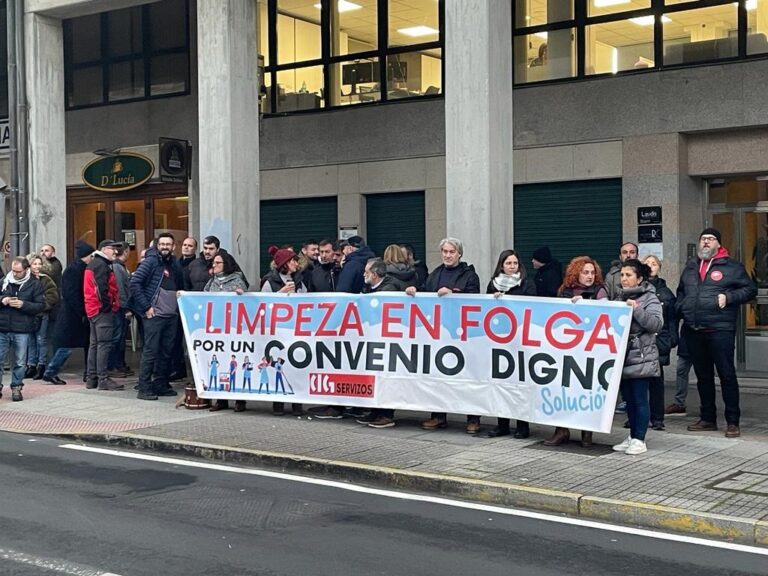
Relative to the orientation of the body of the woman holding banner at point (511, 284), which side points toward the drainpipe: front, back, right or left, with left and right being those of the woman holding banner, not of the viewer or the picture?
right

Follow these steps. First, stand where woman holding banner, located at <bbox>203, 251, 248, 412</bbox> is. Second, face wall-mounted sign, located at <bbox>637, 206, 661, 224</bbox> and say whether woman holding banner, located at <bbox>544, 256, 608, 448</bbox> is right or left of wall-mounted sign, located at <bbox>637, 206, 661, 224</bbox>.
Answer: right

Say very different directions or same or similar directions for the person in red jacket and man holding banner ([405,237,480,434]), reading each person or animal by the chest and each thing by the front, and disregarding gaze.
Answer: very different directions

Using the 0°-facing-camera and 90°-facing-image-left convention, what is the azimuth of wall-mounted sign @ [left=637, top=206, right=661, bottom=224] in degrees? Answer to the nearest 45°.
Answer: approximately 0°

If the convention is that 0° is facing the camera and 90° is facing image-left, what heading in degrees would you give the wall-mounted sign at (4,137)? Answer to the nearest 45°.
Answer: approximately 45°

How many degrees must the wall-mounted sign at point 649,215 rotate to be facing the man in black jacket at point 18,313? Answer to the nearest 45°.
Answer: approximately 45° to its right

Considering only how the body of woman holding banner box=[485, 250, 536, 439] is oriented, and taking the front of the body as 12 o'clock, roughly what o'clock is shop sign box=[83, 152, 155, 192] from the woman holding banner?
The shop sign is roughly at 3 o'clock from the woman holding banner.

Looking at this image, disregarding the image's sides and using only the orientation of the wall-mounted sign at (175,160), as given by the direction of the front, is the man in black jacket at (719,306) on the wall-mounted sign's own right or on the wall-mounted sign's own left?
on the wall-mounted sign's own left

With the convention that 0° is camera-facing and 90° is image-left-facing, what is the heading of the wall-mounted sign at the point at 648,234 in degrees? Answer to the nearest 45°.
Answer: approximately 0°

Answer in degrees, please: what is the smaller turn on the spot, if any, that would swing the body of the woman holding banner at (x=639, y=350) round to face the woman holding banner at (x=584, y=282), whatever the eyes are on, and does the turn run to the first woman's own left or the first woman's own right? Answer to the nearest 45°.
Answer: approximately 45° to the first woman's own right

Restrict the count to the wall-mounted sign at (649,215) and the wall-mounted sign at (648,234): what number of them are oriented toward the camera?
2
